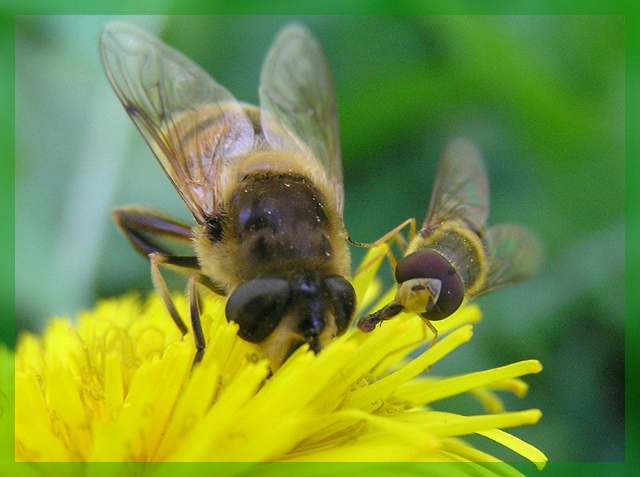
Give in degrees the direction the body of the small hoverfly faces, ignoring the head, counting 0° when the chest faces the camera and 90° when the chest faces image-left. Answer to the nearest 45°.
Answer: approximately 45°
